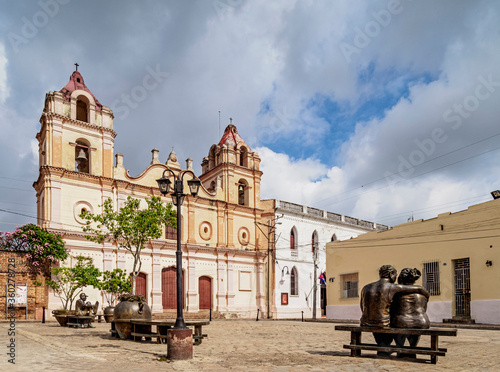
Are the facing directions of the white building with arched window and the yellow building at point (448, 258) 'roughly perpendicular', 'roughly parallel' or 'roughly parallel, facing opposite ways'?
roughly perpendicular

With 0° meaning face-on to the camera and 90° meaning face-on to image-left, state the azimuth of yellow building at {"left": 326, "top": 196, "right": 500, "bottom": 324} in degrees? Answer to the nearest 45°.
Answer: approximately 45°

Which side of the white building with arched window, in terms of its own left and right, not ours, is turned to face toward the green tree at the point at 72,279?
right

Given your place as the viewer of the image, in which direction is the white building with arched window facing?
facing the viewer and to the right of the viewer

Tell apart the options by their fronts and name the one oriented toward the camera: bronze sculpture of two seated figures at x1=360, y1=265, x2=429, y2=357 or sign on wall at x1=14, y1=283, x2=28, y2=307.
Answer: the sign on wall

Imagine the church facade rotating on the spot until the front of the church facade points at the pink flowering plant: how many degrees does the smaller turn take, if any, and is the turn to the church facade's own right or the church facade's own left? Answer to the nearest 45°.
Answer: approximately 90° to the church facade's own right

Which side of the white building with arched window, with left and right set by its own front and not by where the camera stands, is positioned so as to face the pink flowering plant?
right

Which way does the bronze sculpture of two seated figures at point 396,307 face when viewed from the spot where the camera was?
facing away from the viewer

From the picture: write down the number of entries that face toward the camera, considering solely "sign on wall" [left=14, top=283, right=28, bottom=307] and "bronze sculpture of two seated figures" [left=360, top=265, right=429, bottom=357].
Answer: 1

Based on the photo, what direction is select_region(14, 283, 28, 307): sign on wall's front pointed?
toward the camera
